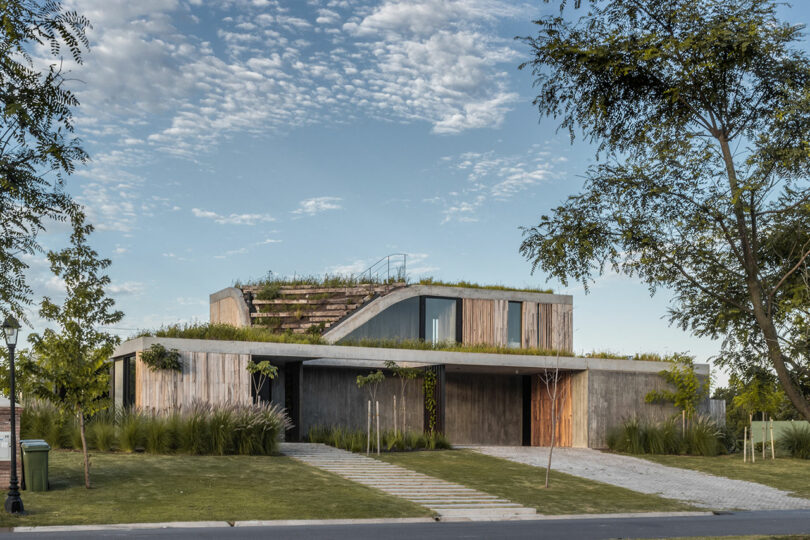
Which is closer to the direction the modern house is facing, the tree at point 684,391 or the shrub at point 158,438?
the shrub

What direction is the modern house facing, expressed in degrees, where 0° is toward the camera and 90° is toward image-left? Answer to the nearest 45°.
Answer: approximately 0°

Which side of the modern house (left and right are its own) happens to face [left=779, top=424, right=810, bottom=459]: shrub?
left
